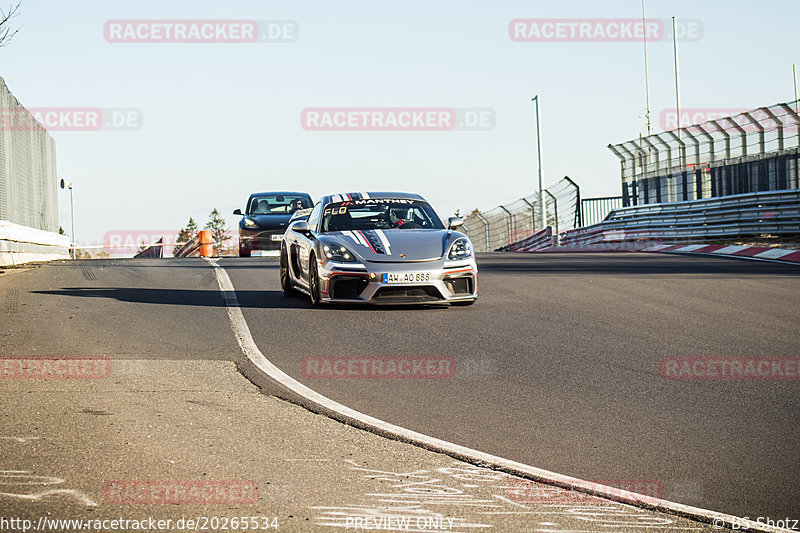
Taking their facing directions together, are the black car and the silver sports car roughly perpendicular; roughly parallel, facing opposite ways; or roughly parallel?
roughly parallel

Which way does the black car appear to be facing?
toward the camera

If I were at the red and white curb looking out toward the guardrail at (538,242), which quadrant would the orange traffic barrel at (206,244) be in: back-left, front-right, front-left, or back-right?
front-left

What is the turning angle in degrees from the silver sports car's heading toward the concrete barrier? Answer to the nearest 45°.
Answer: approximately 135° to its right

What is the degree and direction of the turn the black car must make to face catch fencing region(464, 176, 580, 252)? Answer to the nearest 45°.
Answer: approximately 135° to its left

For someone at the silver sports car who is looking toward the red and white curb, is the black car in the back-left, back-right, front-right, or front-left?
front-left

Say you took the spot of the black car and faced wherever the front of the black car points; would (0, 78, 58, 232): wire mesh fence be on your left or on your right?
on your right

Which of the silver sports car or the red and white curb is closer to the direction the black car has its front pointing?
the silver sports car

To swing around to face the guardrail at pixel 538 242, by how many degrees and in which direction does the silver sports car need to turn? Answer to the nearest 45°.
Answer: approximately 180°

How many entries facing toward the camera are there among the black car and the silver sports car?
2

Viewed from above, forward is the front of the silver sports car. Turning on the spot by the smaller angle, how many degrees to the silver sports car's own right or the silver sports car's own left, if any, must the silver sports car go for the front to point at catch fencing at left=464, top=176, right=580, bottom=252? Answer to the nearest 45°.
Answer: approximately 180°
